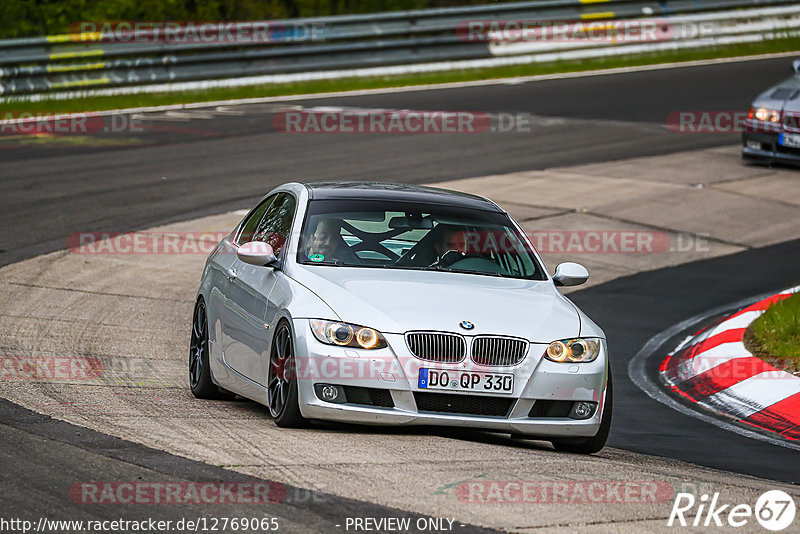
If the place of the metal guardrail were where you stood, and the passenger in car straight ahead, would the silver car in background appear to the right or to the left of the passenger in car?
left

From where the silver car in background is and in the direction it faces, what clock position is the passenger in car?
The passenger in car is roughly at 11 o'clock from the silver car in background.

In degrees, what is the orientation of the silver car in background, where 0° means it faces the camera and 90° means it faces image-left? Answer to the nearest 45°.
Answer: approximately 45°

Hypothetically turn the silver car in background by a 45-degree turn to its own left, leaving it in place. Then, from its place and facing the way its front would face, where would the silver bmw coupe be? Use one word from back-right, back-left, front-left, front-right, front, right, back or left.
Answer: front

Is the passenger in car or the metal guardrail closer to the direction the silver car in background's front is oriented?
the passenger in car

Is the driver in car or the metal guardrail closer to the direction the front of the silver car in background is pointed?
the driver in car

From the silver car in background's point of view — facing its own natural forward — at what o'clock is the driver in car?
The driver in car is roughly at 11 o'clock from the silver car in background.
